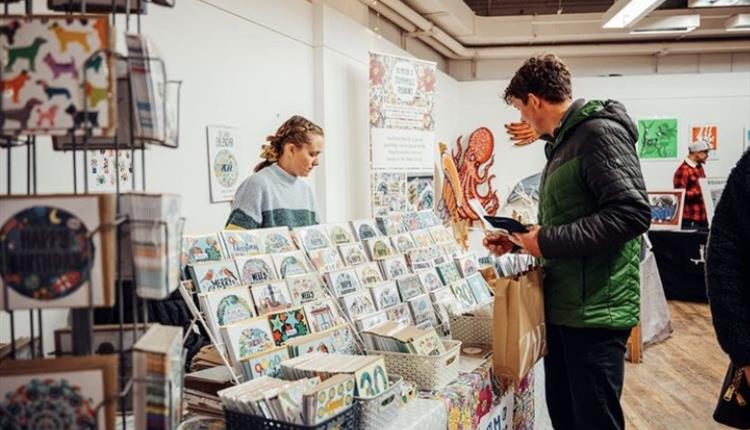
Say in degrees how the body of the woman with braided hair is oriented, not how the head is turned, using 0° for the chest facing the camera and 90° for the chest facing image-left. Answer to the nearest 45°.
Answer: approximately 315°

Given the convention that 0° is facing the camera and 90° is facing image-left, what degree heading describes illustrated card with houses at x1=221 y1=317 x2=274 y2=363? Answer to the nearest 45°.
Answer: approximately 315°

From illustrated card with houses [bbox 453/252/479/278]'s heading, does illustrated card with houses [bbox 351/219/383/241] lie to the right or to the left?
on its right

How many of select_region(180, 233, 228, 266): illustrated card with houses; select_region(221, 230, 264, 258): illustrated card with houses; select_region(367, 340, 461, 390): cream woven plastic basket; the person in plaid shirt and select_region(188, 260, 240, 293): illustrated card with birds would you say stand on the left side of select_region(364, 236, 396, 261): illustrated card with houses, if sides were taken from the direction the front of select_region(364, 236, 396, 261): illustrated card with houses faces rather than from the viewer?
1

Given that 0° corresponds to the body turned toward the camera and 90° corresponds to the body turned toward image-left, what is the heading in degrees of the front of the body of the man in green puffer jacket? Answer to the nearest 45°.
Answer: approximately 90°

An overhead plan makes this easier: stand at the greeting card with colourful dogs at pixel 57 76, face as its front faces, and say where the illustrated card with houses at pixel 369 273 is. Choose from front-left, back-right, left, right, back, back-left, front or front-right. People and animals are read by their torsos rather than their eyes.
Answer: back-left

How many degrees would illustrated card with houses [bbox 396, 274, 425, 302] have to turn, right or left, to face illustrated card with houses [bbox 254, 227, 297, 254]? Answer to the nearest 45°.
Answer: approximately 90° to its right

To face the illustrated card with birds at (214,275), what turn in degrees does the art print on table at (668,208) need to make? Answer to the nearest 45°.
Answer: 0° — it already faces it

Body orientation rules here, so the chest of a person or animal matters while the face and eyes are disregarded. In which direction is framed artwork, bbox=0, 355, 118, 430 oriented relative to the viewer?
toward the camera

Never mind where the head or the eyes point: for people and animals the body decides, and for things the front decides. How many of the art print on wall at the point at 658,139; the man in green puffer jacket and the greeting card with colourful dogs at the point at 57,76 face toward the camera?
2

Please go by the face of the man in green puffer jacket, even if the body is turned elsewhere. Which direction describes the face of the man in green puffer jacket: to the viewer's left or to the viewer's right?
to the viewer's left

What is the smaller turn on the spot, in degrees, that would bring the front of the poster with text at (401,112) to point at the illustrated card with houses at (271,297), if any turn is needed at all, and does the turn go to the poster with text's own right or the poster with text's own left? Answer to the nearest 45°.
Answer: approximately 45° to the poster with text's own right

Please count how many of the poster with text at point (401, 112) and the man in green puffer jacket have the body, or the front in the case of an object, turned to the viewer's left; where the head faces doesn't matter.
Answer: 1

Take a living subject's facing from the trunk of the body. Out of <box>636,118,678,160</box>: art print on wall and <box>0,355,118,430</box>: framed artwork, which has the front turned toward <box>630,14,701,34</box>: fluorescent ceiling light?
the art print on wall

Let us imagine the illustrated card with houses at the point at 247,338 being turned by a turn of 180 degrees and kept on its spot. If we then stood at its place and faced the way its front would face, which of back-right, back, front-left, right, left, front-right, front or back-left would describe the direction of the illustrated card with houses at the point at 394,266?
right

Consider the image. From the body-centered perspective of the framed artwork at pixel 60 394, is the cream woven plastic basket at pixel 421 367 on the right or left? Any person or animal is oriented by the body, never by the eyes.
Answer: on its left
